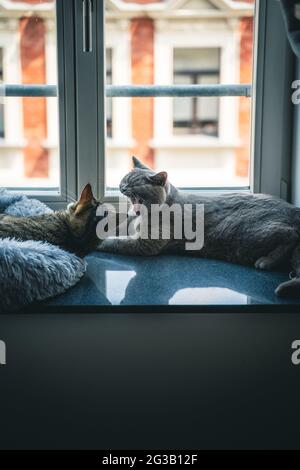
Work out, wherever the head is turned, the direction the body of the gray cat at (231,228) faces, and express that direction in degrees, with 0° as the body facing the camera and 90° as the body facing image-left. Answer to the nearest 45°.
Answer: approximately 90°

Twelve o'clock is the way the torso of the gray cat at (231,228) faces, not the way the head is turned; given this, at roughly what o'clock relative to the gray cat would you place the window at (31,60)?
The window is roughly at 1 o'clock from the gray cat.

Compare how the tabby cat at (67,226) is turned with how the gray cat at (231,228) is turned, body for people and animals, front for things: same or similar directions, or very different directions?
very different directions

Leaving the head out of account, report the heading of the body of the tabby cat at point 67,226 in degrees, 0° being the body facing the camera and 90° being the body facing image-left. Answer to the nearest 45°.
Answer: approximately 270°

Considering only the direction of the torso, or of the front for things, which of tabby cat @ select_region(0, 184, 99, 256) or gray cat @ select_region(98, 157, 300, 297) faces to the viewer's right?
tabby cat @ select_region(0, 184, 99, 256)
